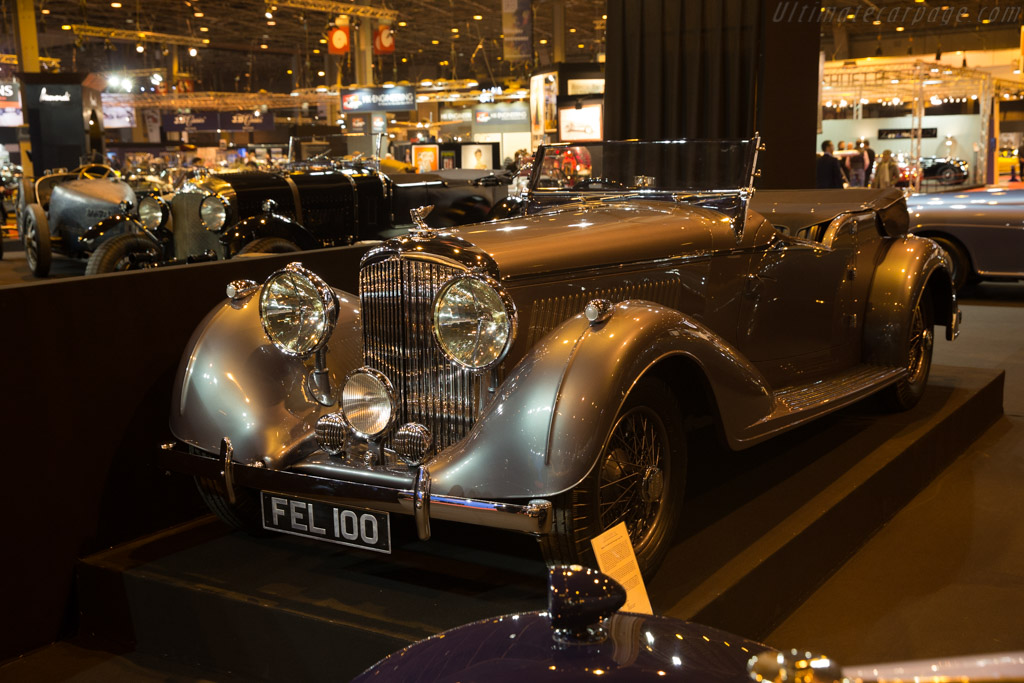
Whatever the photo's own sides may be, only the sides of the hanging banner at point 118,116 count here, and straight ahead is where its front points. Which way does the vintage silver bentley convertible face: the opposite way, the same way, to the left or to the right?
to the right

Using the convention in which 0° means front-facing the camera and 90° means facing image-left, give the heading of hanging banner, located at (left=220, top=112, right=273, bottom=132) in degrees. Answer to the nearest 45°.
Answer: approximately 0°

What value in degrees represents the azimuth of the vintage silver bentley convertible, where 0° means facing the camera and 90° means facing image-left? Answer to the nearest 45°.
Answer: approximately 45°

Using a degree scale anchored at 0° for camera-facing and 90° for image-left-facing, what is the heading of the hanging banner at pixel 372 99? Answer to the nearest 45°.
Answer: approximately 0°

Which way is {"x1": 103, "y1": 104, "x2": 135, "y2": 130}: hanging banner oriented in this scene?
toward the camera

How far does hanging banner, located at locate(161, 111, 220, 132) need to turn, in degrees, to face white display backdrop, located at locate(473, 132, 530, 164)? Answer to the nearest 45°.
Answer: approximately 45° to its left

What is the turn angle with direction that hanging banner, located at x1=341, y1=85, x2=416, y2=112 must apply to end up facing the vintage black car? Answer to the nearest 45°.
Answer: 0° — it already faces it

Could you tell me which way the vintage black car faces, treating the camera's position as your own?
facing the viewer and to the left of the viewer

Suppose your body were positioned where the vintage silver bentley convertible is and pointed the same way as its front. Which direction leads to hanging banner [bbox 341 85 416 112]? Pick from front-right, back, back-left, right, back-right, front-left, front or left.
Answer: back-right

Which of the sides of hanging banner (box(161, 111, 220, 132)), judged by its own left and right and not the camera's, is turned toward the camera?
front
